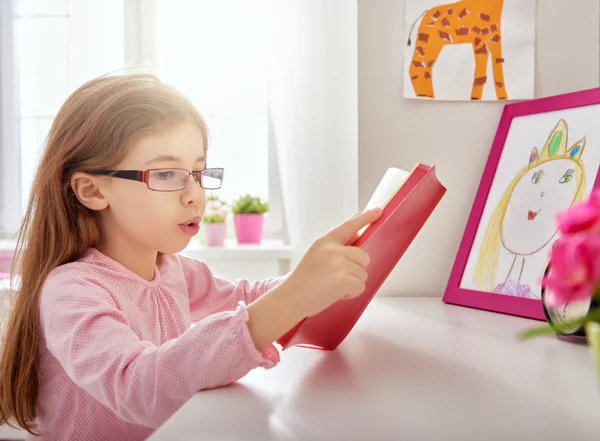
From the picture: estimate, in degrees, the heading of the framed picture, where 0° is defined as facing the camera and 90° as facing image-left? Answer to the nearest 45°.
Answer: approximately 45°

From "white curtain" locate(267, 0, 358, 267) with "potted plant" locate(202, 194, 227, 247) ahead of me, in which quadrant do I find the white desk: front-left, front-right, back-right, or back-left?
back-left

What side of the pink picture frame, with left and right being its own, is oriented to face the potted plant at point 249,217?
right

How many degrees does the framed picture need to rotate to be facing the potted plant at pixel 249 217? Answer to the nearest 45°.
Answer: approximately 90° to its right

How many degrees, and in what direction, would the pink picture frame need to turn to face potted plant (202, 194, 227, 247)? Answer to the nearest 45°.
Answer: approximately 90° to its right

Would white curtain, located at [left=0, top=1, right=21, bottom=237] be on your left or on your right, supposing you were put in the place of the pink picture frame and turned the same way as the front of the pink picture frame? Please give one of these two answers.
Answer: on your right

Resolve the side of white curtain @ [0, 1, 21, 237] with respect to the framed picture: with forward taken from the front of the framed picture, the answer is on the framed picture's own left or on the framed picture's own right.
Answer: on the framed picture's own right
